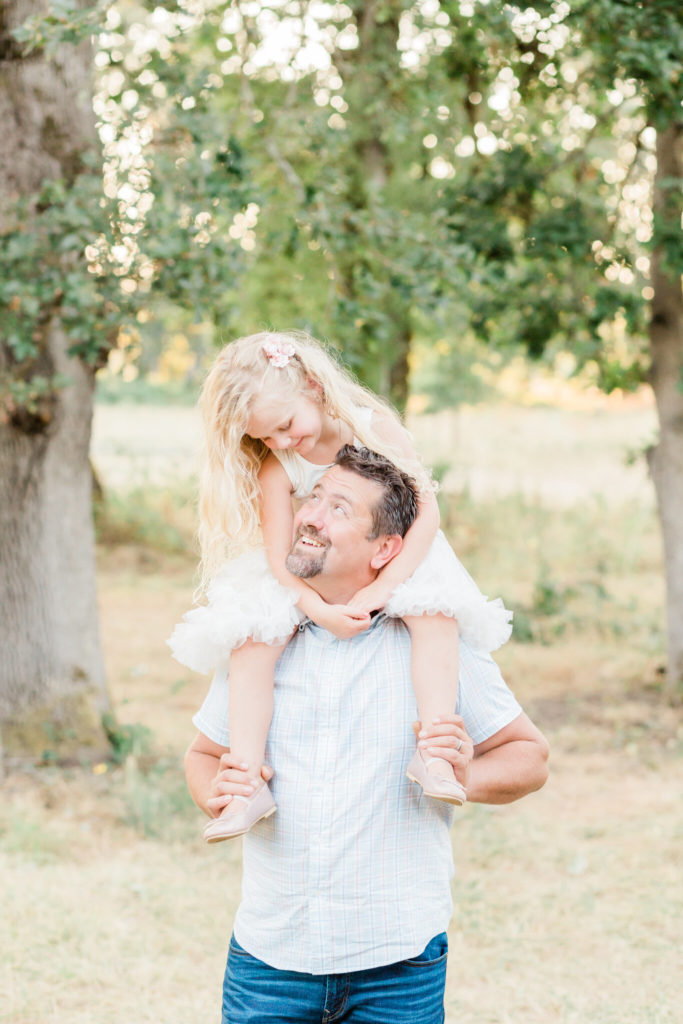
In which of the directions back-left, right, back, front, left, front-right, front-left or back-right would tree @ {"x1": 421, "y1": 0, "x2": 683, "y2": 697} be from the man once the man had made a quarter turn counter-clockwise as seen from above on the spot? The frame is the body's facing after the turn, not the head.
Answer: left

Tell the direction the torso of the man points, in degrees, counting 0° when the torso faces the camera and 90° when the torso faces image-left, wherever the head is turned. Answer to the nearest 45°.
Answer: approximately 0°

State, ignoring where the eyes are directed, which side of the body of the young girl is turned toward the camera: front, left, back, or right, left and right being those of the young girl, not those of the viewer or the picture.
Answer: front

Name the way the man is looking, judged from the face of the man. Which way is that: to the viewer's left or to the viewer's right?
to the viewer's left

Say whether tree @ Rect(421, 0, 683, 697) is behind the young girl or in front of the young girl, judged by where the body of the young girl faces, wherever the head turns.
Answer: behind
